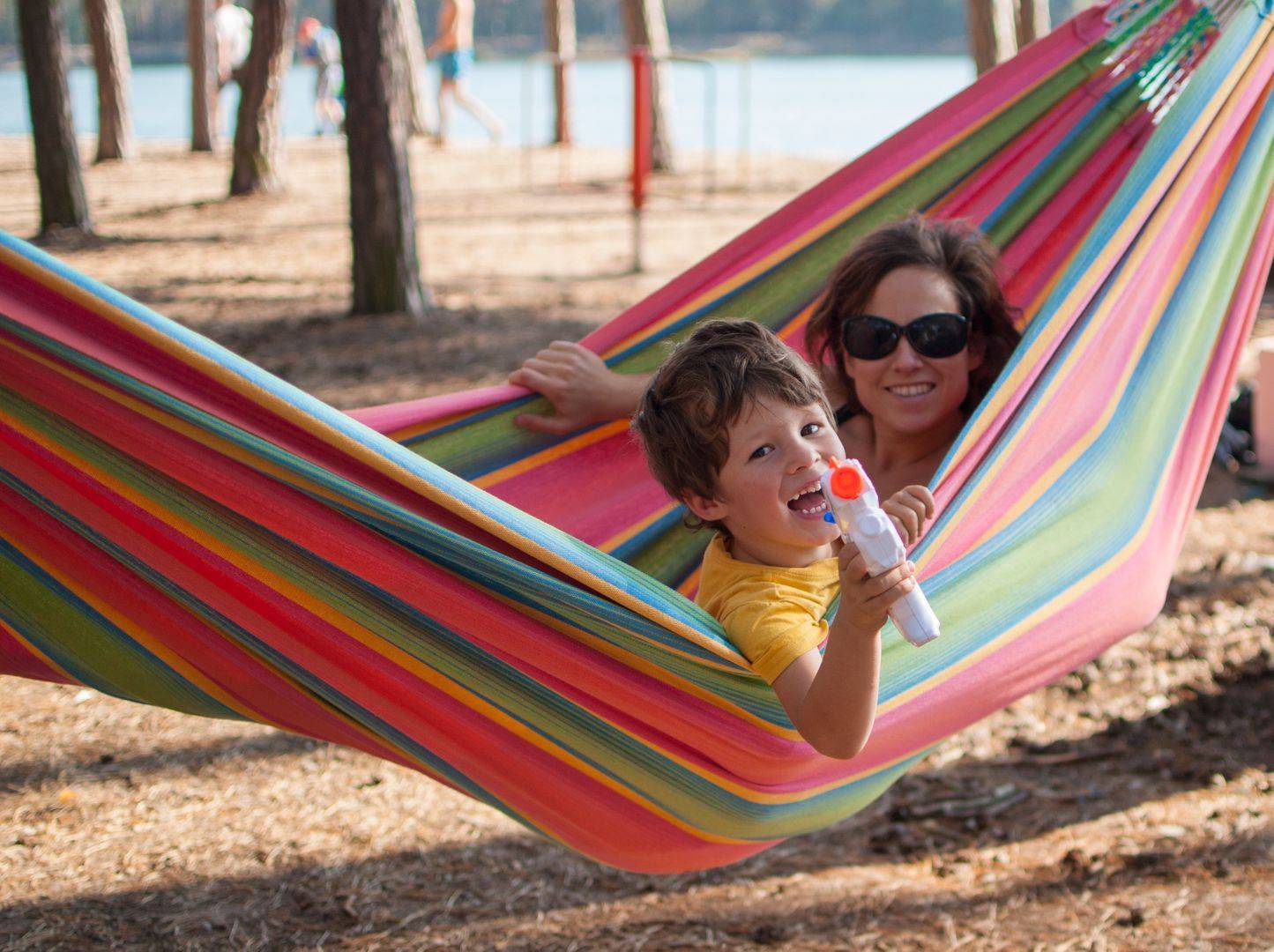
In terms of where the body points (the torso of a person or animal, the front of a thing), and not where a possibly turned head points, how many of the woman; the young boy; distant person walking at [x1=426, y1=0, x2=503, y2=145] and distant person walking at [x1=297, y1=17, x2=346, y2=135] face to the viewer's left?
2

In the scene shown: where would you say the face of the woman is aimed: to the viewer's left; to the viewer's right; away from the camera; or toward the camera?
toward the camera

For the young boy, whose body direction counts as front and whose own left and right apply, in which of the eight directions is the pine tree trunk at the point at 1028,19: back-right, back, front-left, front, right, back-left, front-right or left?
back-left

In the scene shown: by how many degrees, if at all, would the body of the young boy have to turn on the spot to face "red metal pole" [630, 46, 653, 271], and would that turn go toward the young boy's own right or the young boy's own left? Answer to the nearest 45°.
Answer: approximately 135° to the young boy's own left

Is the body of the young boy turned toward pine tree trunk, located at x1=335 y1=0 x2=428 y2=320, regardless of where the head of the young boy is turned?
no

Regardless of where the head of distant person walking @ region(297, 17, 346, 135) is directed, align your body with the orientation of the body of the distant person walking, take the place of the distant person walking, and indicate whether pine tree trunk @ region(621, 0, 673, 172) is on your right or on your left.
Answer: on your left

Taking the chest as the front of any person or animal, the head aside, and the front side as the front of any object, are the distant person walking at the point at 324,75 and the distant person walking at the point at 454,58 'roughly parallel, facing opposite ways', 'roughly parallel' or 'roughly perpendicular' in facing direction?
roughly parallel

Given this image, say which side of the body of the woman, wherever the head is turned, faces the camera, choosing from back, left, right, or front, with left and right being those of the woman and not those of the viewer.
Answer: front

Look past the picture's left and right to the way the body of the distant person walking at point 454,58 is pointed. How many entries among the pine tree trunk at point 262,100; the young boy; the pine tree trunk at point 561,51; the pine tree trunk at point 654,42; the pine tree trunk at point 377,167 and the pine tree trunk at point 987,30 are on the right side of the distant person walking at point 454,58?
0

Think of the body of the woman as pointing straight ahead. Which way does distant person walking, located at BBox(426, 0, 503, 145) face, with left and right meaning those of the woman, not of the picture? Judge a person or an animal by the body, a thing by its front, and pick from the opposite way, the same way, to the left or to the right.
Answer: to the right

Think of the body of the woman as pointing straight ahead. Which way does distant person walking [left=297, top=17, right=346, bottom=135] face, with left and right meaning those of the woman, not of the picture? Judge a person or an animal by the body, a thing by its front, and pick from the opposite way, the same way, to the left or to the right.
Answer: to the right

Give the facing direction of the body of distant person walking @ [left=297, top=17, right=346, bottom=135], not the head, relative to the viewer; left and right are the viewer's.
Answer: facing to the left of the viewer

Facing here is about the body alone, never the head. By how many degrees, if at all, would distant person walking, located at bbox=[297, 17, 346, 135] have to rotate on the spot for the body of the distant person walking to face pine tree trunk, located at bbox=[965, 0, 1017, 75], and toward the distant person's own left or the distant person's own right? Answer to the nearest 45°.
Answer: approximately 90° to the distant person's own left

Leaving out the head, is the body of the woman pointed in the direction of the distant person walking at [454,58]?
no

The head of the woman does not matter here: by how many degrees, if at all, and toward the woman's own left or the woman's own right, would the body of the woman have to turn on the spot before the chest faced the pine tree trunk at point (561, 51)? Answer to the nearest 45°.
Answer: approximately 180°

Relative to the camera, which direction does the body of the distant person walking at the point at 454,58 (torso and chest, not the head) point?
to the viewer's left
